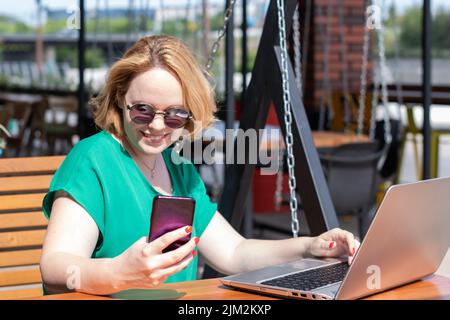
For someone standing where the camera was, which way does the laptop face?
facing away from the viewer and to the left of the viewer

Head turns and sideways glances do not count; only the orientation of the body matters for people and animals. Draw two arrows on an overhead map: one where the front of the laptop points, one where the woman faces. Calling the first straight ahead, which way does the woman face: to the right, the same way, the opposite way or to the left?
the opposite way

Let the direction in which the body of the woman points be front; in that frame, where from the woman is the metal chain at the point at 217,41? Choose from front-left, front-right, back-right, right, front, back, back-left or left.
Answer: back-left

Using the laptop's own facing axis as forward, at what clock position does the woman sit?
The woman is roughly at 11 o'clock from the laptop.

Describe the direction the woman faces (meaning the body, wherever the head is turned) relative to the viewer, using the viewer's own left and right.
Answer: facing the viewer and to the right of the viewer

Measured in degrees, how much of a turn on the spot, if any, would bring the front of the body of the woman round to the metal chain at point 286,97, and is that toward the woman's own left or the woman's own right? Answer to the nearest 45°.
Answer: approximately 90° to the woman's own left

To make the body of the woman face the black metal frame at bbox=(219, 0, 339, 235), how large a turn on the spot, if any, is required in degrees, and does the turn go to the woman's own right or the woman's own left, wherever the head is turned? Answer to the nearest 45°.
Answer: approximately 90° to the woman's own left

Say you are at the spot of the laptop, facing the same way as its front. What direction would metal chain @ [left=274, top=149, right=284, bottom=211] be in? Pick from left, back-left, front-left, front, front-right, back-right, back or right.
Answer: front-right

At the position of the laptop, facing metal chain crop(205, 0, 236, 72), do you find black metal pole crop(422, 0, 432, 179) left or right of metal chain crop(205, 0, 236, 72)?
right
